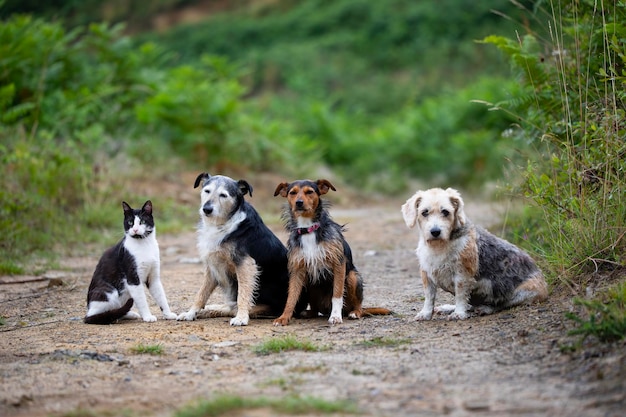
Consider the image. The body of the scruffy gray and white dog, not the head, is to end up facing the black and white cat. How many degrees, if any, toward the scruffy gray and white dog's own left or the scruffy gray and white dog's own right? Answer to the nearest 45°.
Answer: approximately 45° to the scruffy gray and white dog's own right

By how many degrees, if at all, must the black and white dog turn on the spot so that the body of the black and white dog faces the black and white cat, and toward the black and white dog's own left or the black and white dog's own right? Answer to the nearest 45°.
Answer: approximately 45° to the black and white dog's own right

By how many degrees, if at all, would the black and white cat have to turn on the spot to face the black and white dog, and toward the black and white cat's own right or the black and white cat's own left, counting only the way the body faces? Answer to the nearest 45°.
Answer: approximately 45° to the black and white cat's own left

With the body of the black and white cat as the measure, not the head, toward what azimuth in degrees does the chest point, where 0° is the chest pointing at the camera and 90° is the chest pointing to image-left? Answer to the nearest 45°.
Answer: approximately 315°

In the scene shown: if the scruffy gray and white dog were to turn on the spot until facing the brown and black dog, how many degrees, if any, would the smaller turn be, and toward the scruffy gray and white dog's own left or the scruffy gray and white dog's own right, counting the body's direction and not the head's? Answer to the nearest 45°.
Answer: approximately 45° to the scruffy gray and white dog's own right

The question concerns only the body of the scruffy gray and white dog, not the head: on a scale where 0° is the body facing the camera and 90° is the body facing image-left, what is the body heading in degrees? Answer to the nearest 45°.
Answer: approximately 45°

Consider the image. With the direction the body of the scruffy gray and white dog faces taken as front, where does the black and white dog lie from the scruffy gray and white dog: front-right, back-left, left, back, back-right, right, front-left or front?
front-right

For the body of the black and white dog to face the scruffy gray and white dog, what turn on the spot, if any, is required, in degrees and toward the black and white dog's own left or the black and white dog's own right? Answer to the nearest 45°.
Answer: approximately 135° to the black and white dog's own left
